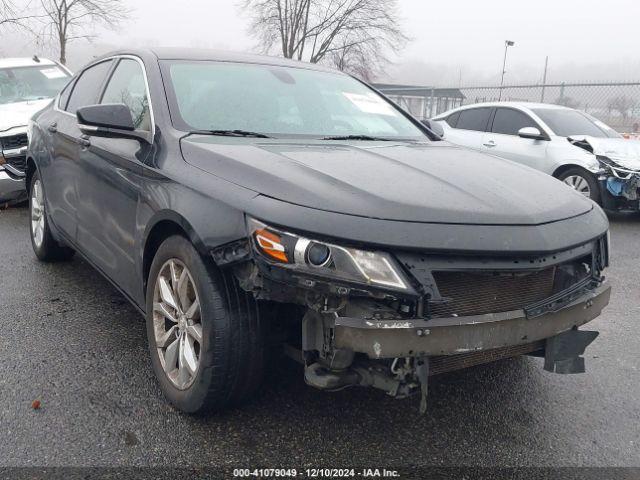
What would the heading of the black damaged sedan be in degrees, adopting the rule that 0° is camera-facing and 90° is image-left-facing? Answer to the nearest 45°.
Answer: approximately 315°

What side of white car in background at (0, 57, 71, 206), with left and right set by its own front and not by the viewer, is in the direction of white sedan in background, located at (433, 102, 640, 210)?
left

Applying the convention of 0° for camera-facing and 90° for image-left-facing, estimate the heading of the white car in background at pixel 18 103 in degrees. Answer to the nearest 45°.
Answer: approximately 0°

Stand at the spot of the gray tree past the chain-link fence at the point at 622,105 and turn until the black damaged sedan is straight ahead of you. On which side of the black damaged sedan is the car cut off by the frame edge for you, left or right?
right

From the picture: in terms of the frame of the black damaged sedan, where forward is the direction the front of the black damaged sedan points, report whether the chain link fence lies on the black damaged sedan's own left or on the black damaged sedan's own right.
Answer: on the black damaged sedan's own left

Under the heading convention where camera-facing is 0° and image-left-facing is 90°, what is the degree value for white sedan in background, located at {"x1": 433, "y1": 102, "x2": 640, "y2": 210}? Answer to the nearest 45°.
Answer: approximately 315°

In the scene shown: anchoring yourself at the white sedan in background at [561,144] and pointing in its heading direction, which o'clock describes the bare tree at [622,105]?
The bare tree is roughly at 8 o'clock from the white sedan in background.
